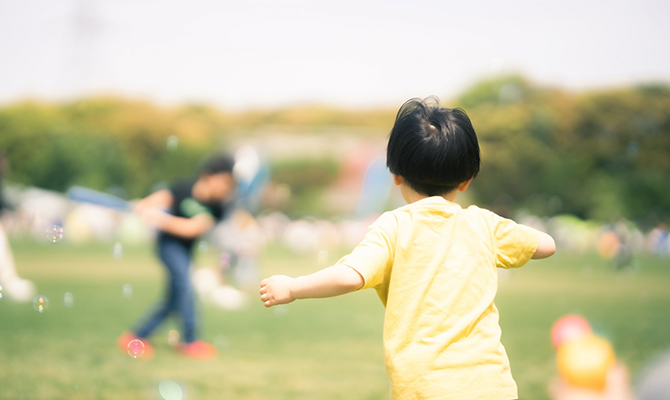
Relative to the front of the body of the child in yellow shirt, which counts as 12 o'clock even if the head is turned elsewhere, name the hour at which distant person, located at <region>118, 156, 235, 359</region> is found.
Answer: The distant person is roughly at 11 o'clock from the child in yellow shirt.

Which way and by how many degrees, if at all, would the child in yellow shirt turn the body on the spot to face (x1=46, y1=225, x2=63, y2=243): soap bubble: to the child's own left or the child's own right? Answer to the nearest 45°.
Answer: approximately 45° to the child's own left

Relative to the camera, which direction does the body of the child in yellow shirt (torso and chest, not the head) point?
away from the camera

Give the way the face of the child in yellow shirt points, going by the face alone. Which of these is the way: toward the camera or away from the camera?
away from the camera
